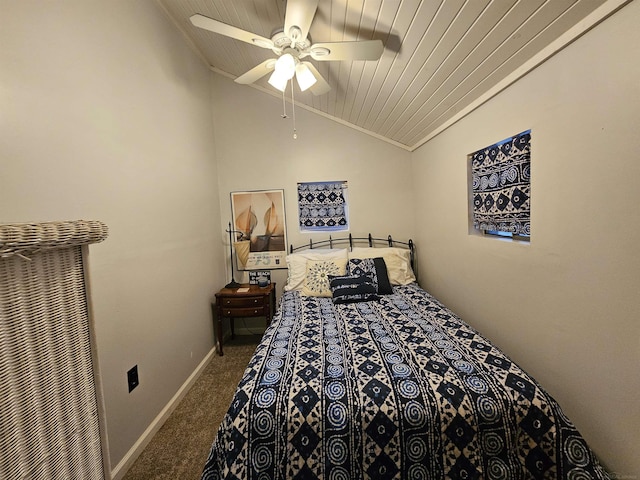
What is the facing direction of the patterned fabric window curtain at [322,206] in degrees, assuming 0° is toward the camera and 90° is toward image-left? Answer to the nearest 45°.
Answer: approximately 0°

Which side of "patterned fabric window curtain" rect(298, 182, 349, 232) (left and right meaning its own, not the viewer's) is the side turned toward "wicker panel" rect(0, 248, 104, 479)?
front

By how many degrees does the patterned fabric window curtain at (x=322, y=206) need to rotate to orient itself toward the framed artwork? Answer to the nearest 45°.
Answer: approximately 90° to its right

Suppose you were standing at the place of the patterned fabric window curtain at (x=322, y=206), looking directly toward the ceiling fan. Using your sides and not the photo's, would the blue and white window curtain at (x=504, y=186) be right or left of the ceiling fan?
left

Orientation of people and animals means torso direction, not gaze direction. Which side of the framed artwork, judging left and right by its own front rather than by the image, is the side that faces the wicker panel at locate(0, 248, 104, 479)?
front

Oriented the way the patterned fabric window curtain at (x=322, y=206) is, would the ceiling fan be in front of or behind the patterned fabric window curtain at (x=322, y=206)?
in front
